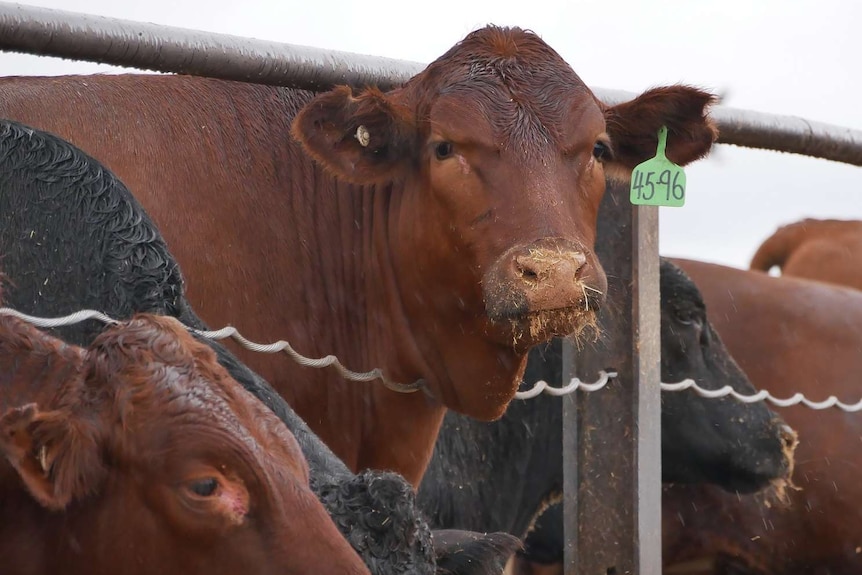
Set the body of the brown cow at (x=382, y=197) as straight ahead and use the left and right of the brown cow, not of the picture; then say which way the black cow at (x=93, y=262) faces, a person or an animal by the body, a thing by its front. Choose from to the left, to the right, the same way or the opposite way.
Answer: the same way

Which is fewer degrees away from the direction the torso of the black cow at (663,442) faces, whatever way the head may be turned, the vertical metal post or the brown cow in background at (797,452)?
the brown cow in background

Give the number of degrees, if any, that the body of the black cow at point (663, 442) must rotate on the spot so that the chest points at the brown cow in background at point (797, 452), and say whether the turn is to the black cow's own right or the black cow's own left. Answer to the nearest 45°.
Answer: approximately 45° to the black cow's own left

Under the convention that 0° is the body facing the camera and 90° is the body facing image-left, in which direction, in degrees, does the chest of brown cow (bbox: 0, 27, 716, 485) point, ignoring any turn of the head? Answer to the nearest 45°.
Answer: approximately 315°

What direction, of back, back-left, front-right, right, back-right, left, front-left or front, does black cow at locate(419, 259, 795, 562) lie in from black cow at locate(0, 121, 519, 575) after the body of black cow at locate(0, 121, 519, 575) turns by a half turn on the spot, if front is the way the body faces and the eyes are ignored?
right

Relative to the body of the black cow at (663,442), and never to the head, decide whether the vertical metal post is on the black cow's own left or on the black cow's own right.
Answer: on the black cow's own right

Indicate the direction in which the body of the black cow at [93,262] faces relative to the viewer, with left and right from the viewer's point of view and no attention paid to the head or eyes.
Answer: facing the viewer and to the right of the viewer

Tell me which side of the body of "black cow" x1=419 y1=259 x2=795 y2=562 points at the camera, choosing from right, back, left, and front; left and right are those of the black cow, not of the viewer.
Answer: right

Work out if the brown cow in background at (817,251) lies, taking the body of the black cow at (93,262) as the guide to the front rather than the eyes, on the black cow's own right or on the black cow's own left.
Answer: on the black cow's own left

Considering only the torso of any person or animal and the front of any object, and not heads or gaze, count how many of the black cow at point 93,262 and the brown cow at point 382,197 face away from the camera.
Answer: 0
